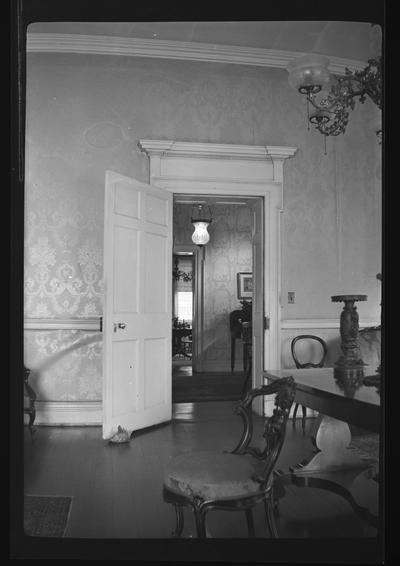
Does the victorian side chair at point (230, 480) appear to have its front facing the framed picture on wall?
no

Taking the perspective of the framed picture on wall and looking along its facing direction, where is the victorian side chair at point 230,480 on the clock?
The victorian side chair is roughly at 12 o'clock from the framed picture on wall.

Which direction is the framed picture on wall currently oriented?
toward the camera

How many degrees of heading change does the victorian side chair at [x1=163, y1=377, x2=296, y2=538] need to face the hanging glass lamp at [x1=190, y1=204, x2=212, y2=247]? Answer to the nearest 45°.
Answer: approximately 135° to its right

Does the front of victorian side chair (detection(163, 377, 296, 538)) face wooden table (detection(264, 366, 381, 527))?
no

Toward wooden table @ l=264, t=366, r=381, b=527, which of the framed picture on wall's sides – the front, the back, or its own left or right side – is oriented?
front

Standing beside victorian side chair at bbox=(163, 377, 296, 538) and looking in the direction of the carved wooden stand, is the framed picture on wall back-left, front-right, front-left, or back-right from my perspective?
front-left

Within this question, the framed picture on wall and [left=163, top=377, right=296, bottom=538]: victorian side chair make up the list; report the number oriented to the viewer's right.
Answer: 0

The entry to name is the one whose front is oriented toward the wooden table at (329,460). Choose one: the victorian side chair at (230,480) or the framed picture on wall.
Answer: the framed picture on wall

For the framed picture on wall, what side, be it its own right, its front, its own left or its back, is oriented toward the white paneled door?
front

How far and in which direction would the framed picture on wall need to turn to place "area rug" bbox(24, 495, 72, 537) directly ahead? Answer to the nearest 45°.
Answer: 0° — it already faces it

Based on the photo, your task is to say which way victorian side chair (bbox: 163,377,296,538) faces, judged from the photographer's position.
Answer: facing the viewer and to the left of the viewer

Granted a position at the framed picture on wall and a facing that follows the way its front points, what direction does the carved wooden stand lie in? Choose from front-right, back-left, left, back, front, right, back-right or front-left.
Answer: front
